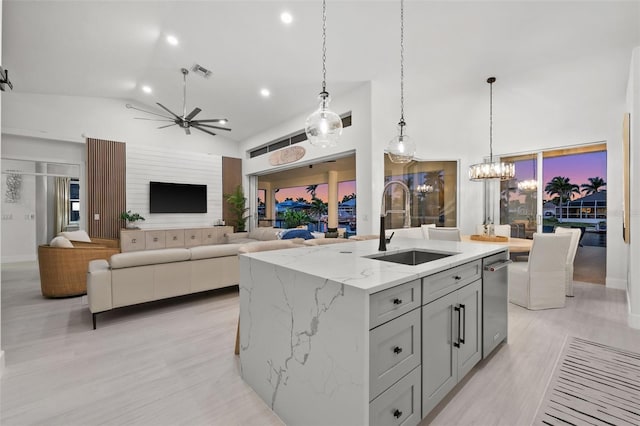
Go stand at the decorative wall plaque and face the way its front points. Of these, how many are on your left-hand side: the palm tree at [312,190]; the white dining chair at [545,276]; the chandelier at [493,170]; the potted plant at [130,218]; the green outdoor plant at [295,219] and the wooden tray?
3

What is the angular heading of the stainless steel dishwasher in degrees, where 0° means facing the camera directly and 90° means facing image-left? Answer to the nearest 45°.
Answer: approximately 315°

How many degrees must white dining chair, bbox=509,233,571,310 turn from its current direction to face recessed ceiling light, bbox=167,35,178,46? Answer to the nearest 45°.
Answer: approximately 90° to its left

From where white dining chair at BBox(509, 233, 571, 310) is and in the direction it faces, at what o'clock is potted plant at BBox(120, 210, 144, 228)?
The potted plant is roughly at 10 o'clock from the white dining chair.

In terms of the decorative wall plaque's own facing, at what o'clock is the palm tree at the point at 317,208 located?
The palm tree is roughly at 5 o'clock from the decorative wall plaque.

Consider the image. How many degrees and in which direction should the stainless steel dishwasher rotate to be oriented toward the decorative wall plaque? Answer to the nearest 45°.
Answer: approximately 180°

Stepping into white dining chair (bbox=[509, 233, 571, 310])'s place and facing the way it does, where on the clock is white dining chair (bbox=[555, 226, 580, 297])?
white dining chair (bbox=[555, 226, 580, 297]) is roughly at 2 o'clock from white dining chair (bbox=[509, 233, 571, 310]).

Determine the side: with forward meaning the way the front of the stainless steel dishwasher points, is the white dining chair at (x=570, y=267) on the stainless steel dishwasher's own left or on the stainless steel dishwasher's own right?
on the stainless steel dishwasher's own left

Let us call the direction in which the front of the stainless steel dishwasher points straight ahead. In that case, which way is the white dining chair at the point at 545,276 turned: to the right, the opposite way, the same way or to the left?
the opposite way

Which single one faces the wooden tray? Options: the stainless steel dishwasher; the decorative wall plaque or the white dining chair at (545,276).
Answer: the white dining chair

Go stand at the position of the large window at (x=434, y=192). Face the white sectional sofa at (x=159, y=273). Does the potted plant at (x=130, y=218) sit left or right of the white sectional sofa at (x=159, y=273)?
right

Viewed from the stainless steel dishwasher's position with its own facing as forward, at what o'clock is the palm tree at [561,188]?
The palm tree is roughly at 8 o'clock from the stainless steel dishwasher.

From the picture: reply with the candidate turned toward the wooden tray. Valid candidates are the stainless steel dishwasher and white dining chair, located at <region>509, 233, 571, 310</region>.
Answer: the white dining chair

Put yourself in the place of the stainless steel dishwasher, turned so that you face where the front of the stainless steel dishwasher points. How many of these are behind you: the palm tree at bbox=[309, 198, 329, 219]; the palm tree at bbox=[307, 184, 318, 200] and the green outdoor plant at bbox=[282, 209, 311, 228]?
3

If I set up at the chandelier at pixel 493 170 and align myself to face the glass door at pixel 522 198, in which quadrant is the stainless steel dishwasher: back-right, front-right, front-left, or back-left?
back-right

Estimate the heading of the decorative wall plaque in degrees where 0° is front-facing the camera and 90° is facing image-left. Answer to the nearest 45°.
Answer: approximately 45°
